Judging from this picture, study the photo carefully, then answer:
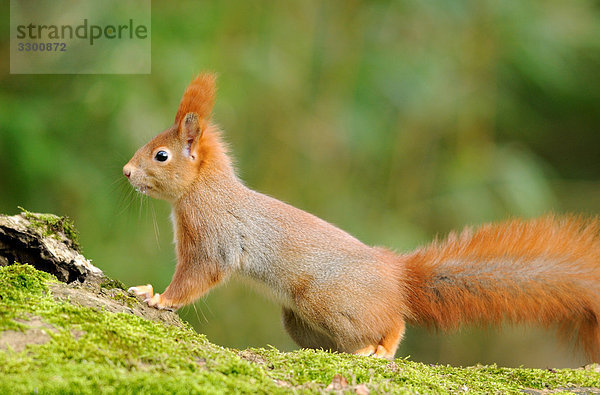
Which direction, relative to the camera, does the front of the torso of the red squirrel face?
to the viewer's left
